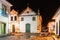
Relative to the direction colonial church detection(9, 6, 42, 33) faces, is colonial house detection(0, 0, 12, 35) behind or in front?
in front

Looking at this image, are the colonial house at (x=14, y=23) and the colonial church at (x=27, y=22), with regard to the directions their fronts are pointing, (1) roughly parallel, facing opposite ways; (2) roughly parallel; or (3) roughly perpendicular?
roughly parallel

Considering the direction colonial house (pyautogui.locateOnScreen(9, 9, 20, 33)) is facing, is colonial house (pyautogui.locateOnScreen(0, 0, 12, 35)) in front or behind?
in front

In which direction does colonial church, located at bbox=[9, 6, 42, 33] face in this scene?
toward the camera

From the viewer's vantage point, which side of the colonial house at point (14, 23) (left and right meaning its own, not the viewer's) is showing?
front
